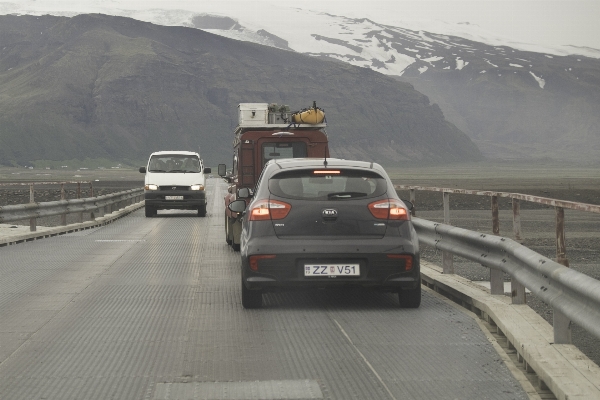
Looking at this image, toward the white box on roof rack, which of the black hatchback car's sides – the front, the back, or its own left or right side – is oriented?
front

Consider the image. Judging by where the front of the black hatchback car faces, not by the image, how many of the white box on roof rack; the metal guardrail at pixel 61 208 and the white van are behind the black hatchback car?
0

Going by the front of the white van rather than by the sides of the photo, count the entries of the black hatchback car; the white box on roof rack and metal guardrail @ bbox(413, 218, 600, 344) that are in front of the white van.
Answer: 3

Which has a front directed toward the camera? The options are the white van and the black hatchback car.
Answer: the white van

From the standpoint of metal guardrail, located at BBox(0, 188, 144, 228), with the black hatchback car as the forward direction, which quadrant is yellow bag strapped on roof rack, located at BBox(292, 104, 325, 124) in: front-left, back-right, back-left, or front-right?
front-left

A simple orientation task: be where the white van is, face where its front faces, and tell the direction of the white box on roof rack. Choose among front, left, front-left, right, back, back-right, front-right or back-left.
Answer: front

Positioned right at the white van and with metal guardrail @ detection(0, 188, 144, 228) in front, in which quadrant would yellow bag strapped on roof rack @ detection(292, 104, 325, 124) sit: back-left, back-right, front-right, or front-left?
front-left

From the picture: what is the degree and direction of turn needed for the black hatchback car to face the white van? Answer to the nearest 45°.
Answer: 0° — it already faces it

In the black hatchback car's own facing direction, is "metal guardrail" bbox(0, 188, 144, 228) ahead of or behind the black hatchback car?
ahead

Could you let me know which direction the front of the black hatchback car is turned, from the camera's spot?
facing away from the viewer

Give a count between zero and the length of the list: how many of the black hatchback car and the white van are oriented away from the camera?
1

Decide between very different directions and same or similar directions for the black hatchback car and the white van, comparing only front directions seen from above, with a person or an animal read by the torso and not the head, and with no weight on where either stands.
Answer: very different directions

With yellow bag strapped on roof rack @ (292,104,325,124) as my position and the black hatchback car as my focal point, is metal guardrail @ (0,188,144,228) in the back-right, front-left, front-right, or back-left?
back-right

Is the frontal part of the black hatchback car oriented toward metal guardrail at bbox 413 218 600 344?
no

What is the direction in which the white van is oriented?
toward the camera

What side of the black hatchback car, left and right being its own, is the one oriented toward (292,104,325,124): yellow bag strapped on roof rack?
front
